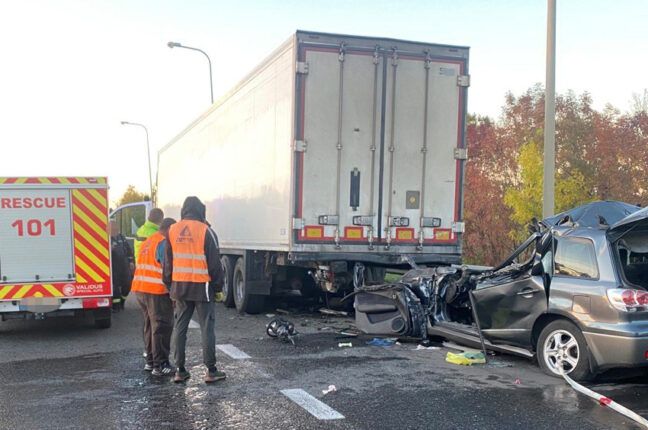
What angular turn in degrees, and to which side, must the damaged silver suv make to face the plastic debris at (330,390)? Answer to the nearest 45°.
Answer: approximately 90° to its left

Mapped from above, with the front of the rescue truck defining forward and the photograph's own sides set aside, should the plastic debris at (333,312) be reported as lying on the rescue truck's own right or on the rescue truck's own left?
on the rescue truck's own right

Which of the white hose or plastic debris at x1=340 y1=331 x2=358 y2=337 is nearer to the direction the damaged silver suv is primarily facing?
the plastic debris

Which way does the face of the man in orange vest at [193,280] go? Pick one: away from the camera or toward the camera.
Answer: away from the camera

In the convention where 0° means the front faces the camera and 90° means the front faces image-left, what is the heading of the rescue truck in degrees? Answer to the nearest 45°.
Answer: approximately 180°

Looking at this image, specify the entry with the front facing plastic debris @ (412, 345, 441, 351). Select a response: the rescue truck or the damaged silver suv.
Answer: the damaged silver suv

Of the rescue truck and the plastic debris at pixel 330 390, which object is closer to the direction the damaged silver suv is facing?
the rescue truck

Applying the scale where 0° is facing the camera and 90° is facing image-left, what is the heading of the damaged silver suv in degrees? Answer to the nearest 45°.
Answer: approximately 135°

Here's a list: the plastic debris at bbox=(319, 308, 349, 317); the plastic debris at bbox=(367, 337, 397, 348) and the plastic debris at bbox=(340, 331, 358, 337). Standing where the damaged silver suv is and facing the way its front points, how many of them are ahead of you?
3

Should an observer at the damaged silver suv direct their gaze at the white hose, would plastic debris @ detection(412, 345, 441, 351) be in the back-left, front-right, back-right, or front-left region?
back-right

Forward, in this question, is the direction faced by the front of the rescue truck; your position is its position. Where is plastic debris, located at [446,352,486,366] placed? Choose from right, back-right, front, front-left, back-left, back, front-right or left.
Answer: back-right

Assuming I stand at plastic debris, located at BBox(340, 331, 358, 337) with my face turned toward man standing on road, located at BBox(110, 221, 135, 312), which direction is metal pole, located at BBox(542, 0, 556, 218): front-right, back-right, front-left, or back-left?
back-right
